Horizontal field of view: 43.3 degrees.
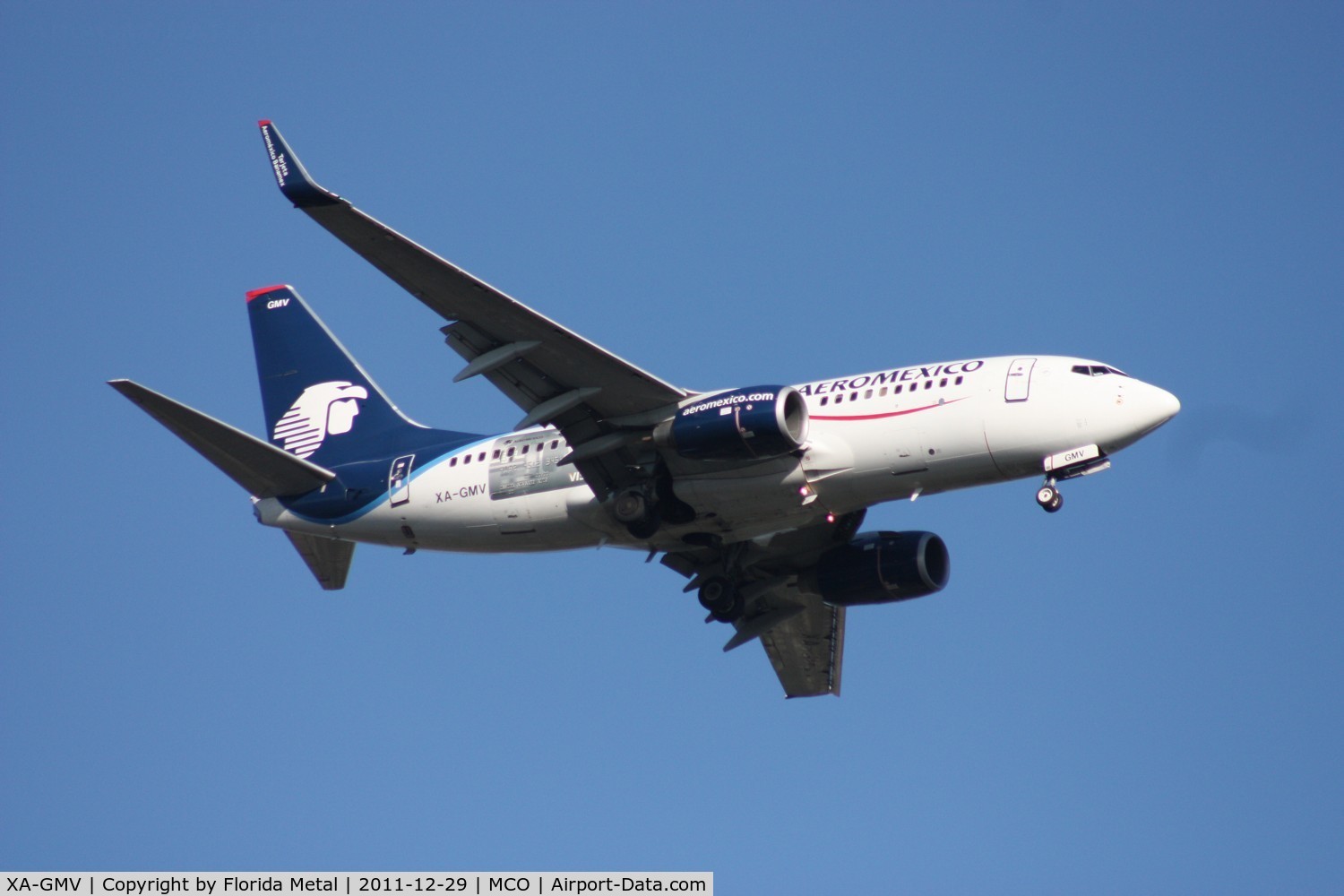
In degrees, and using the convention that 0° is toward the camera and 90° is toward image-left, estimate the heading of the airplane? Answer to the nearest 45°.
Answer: approximately 315°
